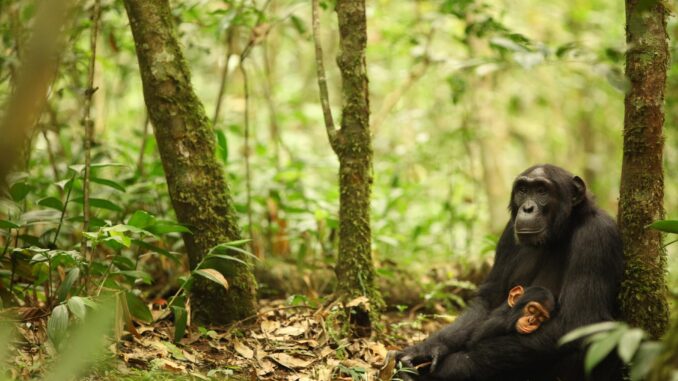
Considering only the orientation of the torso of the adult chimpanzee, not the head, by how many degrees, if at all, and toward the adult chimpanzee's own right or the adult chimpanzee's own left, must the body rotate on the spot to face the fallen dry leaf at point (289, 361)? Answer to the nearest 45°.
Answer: approximately 45° to the adult chimpanzee's own right

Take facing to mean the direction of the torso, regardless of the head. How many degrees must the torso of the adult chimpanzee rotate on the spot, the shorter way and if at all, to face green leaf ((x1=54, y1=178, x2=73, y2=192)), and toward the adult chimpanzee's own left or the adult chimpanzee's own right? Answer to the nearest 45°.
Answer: approximately 45° to the adult chimpanzee's own right

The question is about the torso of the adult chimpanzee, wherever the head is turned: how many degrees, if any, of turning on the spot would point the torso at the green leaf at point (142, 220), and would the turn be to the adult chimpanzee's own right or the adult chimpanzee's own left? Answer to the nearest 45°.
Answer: approximately 45° to the adult chimpanzee's own right

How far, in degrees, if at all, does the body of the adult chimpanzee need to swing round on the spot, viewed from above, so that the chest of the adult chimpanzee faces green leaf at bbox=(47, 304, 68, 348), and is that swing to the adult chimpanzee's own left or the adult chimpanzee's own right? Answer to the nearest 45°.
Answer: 0° — it already faces it

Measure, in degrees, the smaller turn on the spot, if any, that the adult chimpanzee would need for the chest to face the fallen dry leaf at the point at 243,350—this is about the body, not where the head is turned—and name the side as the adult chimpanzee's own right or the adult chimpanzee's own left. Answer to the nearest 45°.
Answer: approximately 45° to the adult chimpanzee's own right

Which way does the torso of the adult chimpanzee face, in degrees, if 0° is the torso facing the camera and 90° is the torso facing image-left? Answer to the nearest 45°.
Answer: approximately 45°
